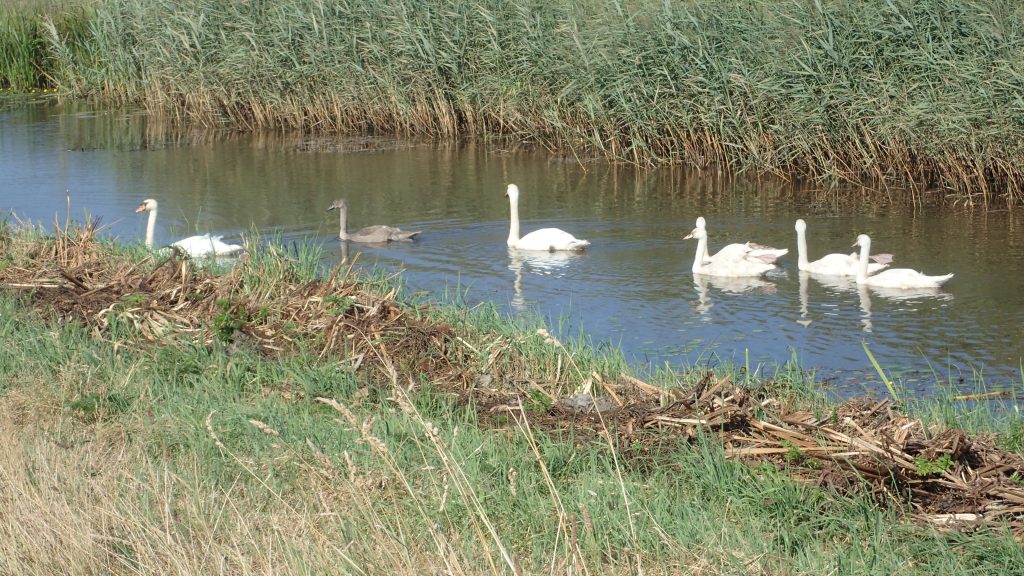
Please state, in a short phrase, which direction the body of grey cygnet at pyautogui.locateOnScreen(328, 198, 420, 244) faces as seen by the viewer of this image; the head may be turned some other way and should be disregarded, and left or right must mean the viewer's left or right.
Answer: facing to the left of the viewer

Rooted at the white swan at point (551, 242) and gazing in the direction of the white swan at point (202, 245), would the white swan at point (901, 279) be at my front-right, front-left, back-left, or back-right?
back-left

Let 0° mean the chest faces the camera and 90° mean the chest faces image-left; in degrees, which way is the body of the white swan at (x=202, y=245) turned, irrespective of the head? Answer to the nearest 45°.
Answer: approximately 90°

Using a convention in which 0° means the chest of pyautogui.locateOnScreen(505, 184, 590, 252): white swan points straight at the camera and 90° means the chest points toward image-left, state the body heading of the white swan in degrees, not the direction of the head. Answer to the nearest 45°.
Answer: approximately 90°

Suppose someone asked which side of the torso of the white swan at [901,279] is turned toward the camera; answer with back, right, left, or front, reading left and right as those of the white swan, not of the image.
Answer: left

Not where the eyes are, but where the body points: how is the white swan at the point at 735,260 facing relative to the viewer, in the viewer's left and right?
facing to the left of the viewer

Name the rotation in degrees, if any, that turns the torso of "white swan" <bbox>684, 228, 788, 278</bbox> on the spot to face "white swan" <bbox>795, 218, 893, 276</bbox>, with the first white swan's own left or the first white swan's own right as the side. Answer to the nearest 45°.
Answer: approximately 180°

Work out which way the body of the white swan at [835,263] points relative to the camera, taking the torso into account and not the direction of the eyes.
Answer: to the viewer's left
